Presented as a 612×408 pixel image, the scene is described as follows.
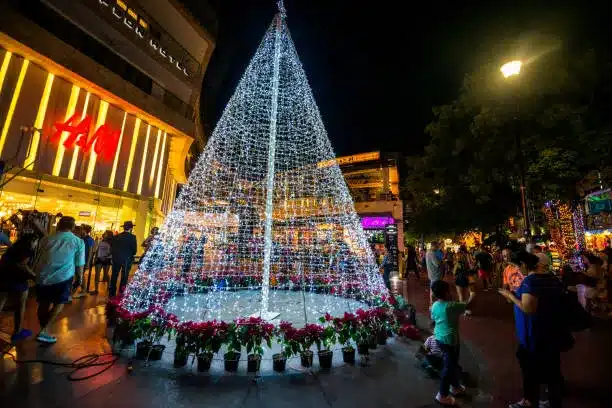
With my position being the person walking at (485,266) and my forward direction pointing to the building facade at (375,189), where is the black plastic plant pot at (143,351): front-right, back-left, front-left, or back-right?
back-left

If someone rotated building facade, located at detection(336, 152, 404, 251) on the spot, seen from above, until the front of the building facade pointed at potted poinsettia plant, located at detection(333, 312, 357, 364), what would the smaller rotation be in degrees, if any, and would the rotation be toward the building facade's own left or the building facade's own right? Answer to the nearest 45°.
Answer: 0° — it already faces it

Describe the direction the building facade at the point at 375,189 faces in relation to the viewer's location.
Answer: facing the viewer

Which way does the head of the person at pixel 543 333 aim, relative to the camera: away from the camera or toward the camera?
away from the camera

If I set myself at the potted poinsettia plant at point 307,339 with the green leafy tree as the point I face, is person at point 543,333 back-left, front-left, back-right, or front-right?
front-right

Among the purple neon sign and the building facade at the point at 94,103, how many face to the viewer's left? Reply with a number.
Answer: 0

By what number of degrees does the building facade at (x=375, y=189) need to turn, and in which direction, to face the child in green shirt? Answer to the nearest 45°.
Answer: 0° — it already faces them

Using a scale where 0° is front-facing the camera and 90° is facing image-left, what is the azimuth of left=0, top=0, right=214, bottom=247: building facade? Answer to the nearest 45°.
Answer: approximately 315°

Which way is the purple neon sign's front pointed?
toward the camera

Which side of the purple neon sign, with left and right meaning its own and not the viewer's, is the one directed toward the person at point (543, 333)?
front

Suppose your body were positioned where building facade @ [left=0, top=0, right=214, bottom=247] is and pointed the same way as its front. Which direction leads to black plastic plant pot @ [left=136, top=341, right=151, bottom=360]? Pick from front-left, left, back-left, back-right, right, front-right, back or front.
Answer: front-right

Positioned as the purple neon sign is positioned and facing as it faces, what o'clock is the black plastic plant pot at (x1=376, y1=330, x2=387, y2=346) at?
The black plastic plant pot is roughly at 12 o'clock from the purple neon sign.

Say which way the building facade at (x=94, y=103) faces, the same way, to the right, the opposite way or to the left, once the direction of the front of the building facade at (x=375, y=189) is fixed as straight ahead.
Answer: to the left

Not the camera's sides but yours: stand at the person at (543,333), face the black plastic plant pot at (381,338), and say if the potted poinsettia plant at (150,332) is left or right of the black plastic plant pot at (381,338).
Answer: left

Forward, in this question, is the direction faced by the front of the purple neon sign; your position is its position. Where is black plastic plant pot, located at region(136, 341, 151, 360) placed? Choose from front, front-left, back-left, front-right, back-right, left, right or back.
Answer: front

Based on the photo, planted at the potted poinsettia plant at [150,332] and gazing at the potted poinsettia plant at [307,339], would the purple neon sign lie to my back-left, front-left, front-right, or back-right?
front-left

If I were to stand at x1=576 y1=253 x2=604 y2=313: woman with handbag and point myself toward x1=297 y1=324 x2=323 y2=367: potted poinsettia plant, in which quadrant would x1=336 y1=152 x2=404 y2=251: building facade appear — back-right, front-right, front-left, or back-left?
back-right

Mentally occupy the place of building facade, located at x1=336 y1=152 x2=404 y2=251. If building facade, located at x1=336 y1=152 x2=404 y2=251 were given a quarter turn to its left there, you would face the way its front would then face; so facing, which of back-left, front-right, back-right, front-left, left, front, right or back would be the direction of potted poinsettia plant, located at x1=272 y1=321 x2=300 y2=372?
right
